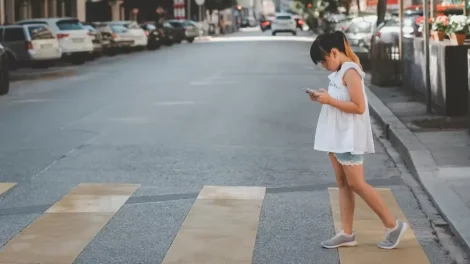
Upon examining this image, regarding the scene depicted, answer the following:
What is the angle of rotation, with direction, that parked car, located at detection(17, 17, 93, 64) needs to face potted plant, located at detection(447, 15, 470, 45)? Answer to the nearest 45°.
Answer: approximately 135° to its left

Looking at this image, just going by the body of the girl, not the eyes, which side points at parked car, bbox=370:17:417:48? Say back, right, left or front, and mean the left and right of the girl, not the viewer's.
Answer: right

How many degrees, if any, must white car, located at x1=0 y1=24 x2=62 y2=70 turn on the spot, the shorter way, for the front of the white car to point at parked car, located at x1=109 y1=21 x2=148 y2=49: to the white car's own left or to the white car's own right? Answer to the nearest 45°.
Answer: approximately 45° to the white car's own right

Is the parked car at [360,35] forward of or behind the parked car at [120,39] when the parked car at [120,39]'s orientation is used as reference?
behind

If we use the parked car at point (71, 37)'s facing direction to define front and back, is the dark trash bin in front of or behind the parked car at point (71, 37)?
behind

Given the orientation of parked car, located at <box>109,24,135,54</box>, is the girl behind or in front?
behind

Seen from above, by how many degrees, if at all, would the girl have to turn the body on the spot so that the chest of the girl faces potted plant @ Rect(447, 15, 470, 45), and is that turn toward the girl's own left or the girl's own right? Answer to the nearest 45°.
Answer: approximately 90° to the girl's own right
